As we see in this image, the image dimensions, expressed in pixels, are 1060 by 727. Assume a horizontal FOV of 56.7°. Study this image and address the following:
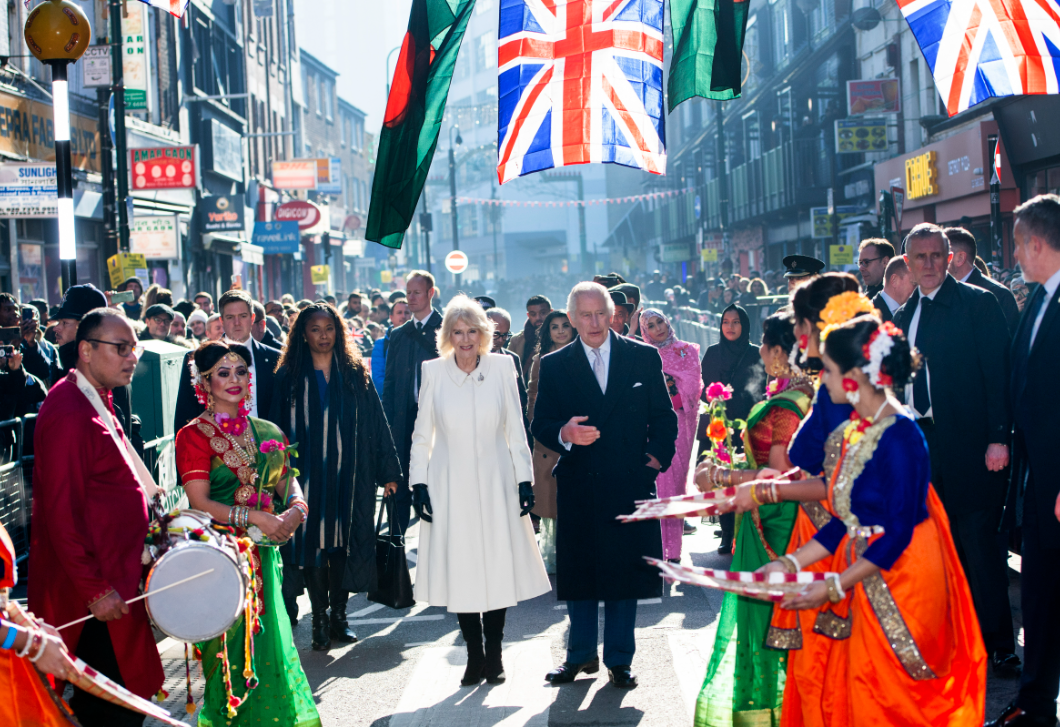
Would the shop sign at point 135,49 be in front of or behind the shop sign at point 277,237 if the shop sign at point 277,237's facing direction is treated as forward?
in front

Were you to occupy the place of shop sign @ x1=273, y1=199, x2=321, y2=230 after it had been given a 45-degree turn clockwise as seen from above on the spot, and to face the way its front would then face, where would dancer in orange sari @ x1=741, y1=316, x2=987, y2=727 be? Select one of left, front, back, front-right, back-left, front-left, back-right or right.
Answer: front-left

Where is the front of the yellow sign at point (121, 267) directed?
toward the camera

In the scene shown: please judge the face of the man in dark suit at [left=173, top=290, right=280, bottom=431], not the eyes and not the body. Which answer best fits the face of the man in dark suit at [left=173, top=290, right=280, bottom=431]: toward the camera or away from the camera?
toward the camera

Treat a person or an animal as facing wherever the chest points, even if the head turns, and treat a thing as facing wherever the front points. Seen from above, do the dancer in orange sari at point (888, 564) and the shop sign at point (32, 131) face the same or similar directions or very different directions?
very different directions

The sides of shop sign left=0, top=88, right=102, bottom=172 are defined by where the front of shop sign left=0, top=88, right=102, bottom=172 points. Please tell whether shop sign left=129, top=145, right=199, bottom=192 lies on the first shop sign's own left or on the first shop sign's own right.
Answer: on the first shop sign's own left

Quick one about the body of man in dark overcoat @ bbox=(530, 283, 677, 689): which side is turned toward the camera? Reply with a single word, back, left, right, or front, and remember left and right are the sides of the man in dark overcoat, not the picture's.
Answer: front

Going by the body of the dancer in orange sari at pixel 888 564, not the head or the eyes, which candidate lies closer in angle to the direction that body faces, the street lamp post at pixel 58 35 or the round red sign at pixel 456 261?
the street lamp post

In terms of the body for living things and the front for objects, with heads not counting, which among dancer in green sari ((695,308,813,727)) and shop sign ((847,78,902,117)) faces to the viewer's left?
the dancer in green sari

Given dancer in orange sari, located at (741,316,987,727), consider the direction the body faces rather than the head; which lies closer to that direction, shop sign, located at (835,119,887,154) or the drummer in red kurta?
the drummer in red kurta

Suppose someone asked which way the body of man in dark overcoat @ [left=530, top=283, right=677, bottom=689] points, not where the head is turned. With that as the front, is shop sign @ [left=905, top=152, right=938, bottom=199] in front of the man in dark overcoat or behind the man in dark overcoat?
behind

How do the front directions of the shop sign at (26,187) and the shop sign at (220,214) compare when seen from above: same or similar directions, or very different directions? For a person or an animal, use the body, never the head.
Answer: same or similar directions

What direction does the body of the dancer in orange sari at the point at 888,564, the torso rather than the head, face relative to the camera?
to the viewer's left

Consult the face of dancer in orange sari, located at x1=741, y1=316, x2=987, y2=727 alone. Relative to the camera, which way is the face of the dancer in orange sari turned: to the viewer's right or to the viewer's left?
to the viewer's left

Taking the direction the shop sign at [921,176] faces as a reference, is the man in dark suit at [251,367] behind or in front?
in front

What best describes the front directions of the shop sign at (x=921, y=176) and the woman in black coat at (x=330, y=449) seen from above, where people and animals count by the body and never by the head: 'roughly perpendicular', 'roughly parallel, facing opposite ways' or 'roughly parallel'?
roughly perpendicular

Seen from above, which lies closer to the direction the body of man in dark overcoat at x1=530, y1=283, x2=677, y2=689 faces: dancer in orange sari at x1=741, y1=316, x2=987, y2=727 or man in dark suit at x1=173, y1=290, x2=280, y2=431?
the dancer in orange sari
